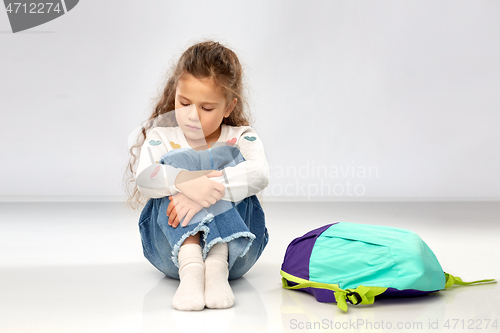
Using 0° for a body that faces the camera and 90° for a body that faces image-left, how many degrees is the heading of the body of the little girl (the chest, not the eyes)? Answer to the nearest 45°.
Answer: approximately 0°
